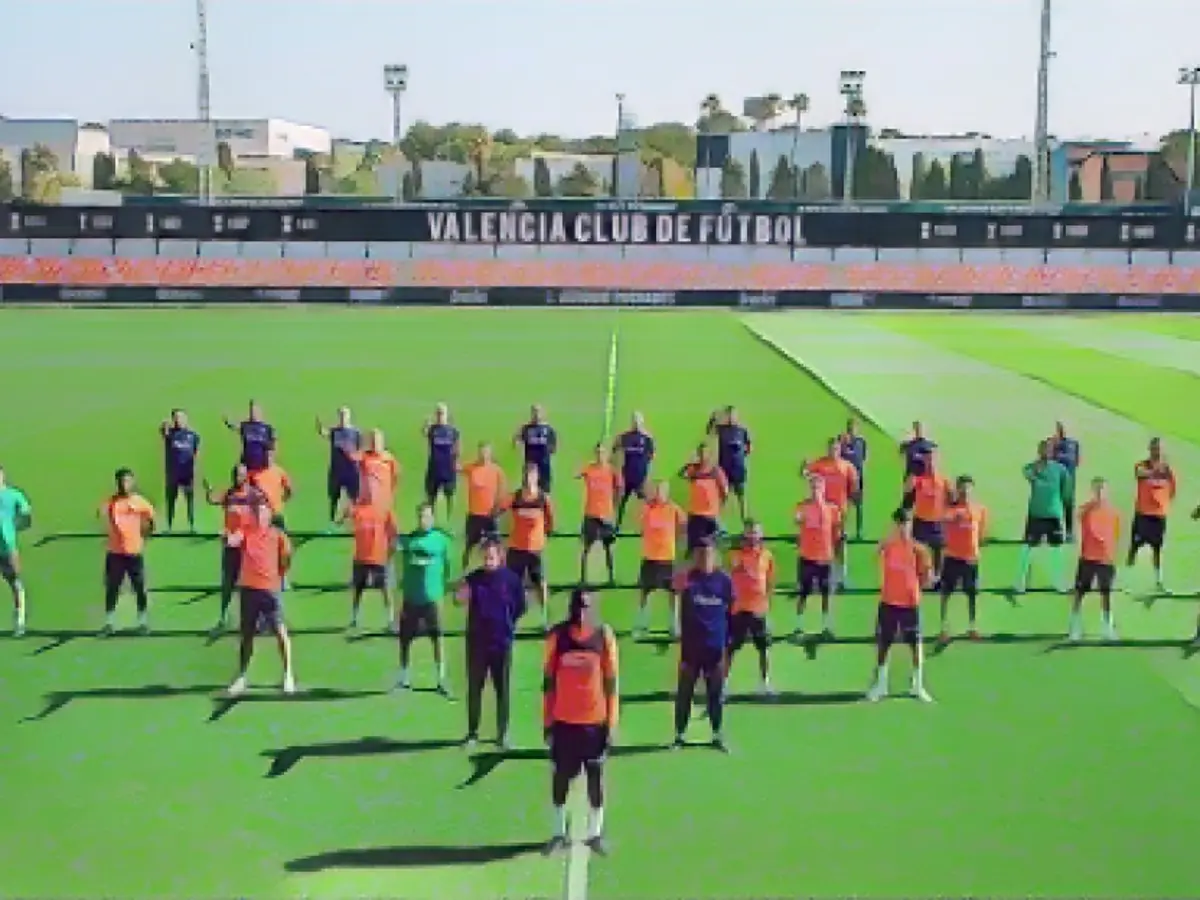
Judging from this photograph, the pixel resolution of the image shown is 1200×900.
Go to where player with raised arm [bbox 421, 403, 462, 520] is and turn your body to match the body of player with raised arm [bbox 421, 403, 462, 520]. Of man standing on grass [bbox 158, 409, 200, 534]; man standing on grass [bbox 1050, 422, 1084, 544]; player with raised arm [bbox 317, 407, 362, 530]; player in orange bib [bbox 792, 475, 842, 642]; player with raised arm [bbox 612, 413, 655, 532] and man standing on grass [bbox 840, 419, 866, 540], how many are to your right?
2

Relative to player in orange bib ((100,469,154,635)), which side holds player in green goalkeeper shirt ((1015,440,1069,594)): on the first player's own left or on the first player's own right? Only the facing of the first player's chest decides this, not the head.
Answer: on the first player's own left

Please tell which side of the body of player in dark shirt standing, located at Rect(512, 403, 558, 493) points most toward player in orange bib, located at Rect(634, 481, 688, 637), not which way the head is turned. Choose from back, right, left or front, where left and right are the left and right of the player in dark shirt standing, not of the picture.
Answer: front

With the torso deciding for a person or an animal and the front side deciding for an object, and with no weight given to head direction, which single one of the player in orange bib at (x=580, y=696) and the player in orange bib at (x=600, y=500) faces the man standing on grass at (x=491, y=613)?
the player in orange bib at (x=600, y=500)

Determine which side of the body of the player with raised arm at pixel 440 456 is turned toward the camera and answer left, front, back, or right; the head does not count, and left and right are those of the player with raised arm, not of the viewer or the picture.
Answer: front

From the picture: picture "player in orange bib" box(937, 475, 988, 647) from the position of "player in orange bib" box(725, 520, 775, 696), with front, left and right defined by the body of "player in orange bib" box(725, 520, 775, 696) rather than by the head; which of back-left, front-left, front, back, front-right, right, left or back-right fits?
back-left

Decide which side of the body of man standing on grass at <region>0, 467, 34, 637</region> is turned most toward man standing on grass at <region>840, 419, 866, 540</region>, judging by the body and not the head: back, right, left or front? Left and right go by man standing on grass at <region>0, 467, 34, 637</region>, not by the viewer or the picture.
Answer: left

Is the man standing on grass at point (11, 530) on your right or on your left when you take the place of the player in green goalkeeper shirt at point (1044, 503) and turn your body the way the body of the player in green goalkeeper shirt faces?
on your right

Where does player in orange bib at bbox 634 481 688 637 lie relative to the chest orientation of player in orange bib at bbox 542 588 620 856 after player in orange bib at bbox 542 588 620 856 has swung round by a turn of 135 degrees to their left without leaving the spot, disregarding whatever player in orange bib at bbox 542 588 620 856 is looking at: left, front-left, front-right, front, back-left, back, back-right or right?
front-left

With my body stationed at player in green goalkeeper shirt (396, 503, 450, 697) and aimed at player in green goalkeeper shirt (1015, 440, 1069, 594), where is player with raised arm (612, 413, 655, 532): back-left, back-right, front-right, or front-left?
front-left

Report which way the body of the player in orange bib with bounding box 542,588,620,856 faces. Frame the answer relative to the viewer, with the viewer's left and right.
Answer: facing the viewer

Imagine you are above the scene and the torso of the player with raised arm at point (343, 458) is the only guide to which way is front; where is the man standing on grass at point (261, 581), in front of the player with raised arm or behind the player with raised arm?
in front

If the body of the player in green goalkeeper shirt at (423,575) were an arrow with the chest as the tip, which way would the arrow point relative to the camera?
toward the camera

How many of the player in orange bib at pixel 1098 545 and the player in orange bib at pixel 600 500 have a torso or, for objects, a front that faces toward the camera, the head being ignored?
2

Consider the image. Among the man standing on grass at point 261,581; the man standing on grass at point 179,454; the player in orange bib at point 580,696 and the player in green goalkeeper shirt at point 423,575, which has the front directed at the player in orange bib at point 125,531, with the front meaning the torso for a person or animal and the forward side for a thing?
the man standing on grass at point 179,454

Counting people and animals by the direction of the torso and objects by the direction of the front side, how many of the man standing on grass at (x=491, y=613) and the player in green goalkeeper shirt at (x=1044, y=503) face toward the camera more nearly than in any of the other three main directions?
2

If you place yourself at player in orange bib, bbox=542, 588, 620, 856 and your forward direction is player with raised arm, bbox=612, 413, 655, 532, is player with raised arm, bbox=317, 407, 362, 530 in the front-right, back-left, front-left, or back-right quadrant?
front-left
